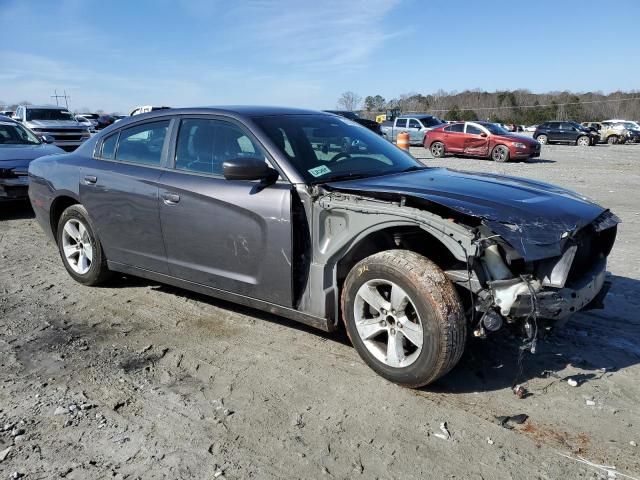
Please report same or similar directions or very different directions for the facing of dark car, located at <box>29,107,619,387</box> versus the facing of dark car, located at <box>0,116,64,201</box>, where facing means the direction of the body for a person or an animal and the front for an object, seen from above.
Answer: same or similar directions

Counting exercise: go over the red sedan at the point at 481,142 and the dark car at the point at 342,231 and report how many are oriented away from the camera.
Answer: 0

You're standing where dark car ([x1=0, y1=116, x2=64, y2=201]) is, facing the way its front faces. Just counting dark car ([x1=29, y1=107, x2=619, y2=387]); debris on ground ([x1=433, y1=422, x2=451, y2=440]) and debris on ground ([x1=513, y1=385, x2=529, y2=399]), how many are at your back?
0

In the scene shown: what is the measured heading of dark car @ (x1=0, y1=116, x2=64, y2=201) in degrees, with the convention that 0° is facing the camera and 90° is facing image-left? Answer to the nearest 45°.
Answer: approximately 315°

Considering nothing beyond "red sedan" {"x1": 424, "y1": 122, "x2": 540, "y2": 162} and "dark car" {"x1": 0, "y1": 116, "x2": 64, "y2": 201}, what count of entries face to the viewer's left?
0

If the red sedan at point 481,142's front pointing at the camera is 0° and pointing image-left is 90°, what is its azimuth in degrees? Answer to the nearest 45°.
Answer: approximately 315°

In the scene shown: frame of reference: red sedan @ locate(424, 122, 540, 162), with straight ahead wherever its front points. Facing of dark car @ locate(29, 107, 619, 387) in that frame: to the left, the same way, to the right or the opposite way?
the same way

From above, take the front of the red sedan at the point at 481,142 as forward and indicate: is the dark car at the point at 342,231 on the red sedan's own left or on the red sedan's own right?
on the red sedan's own right

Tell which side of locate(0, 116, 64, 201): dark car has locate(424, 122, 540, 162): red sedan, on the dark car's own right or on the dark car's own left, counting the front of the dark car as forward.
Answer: on the dark car's own left

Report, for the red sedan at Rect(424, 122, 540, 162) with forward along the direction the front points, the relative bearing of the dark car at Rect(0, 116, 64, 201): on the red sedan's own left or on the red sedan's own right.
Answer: on the red sedan's own right

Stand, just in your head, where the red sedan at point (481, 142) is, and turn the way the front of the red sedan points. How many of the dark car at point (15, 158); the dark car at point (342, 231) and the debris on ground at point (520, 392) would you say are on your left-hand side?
0

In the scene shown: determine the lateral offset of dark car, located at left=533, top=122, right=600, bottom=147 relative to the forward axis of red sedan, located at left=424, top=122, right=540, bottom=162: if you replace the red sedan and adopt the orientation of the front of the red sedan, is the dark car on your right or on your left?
on your left

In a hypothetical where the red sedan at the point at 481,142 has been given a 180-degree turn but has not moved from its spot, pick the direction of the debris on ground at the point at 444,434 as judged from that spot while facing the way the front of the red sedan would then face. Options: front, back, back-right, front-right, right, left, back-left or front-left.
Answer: back-left

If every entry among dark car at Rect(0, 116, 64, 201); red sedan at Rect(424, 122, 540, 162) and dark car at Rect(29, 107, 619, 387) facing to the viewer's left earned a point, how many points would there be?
0

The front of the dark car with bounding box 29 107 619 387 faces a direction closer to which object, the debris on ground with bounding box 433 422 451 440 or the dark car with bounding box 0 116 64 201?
the debris on ground
